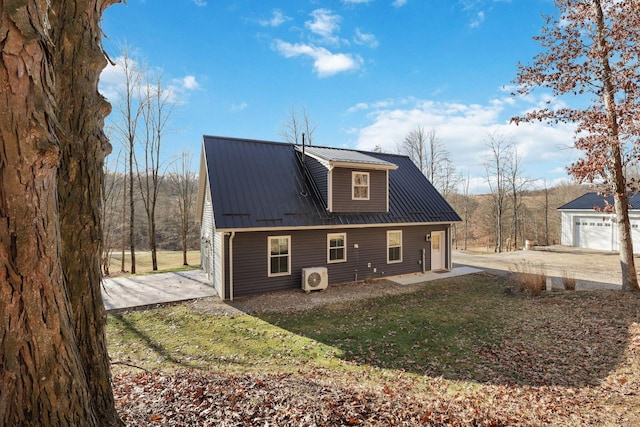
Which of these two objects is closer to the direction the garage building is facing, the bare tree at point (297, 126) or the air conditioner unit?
the air conditioner unit

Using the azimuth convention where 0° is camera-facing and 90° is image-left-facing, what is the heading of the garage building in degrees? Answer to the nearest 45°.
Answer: approximately 0°

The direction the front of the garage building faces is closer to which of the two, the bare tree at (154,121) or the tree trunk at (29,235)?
the tree trunk

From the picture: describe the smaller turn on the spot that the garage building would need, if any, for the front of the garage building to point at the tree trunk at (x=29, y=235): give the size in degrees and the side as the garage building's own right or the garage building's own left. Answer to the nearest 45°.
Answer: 0° — it already faces it

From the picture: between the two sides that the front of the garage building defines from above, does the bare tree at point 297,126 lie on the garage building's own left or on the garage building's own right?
on the garage building's own right

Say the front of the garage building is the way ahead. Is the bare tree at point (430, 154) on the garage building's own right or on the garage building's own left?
on the garage building's own right
